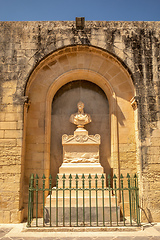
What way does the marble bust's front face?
toward the camera
